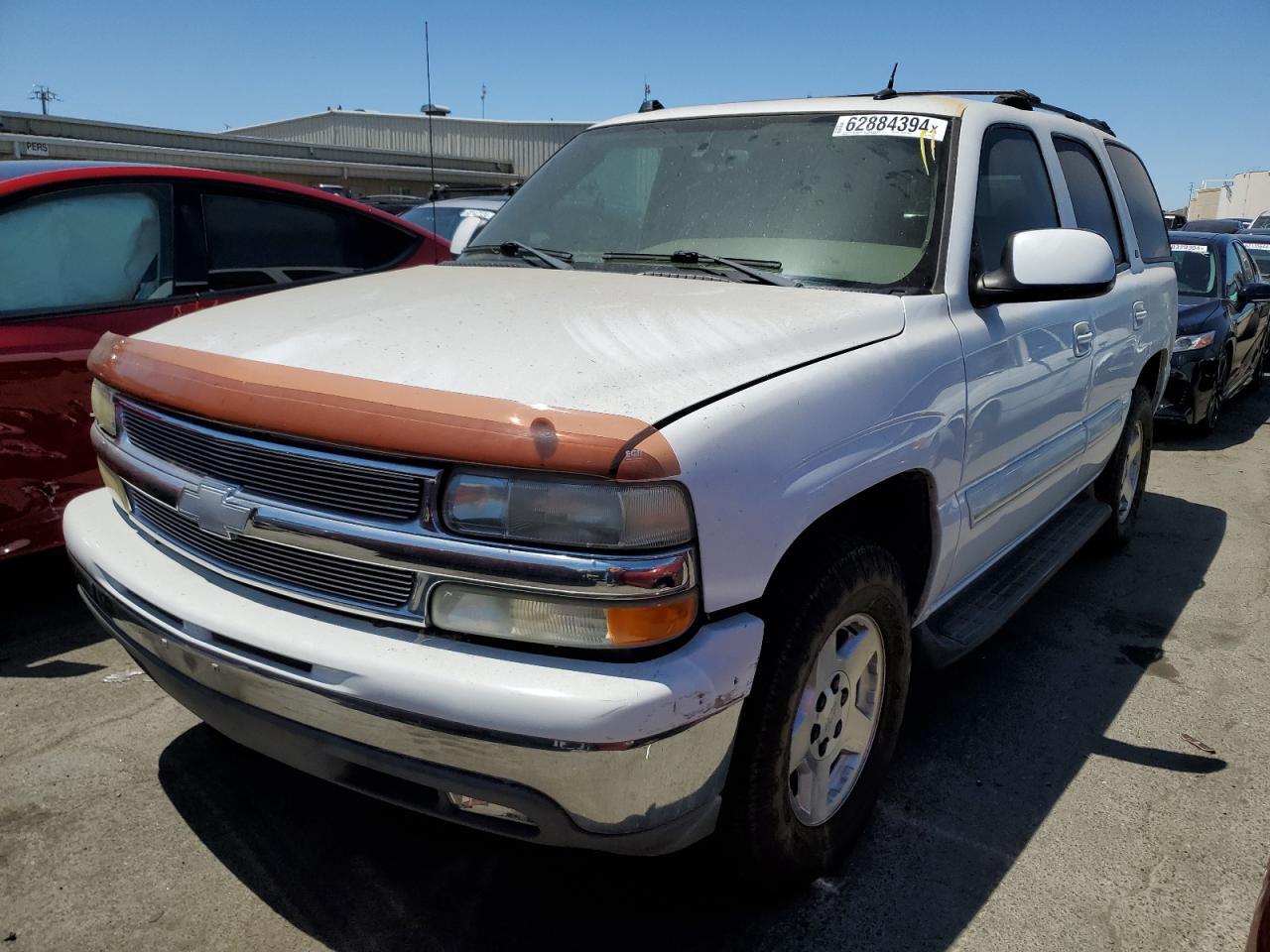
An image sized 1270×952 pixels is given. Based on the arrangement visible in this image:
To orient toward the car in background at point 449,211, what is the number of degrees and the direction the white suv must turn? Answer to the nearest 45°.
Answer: approximately 135° to its right

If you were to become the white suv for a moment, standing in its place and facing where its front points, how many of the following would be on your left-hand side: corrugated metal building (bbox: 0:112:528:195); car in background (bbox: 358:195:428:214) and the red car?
0

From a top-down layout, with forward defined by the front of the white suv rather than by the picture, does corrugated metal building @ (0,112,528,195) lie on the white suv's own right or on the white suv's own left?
on the white suv's own right

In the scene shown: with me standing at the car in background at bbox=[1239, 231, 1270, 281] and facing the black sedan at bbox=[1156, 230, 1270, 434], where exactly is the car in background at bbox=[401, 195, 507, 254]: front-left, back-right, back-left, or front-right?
front-right

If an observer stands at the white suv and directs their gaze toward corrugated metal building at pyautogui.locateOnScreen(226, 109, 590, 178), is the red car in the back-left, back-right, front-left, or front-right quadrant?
front-left

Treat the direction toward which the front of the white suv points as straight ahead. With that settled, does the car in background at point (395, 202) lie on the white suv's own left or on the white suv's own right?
on the white suv's own right

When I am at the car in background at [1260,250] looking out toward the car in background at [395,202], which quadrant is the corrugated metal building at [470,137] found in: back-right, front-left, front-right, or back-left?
front-right

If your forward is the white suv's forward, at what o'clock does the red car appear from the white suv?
The red car is roughly at 3 o'clock from the white suv.

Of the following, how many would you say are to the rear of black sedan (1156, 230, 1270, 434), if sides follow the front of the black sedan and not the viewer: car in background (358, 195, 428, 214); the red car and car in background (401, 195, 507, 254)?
0

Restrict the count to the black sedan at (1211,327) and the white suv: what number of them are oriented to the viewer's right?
0

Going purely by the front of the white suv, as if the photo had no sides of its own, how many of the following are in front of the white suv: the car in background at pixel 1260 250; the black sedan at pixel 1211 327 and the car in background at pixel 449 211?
0

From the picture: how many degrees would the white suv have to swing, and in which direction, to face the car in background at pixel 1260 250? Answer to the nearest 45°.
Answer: approximately 180°

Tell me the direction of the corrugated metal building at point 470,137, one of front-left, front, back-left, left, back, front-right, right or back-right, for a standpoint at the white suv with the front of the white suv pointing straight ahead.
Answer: back-right

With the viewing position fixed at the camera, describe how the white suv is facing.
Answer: facing the viewer and to the left of the viewer

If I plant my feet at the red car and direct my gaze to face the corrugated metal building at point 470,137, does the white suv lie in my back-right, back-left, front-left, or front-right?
back-right

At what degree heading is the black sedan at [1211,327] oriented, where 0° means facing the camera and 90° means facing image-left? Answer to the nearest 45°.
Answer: approximately 45°
